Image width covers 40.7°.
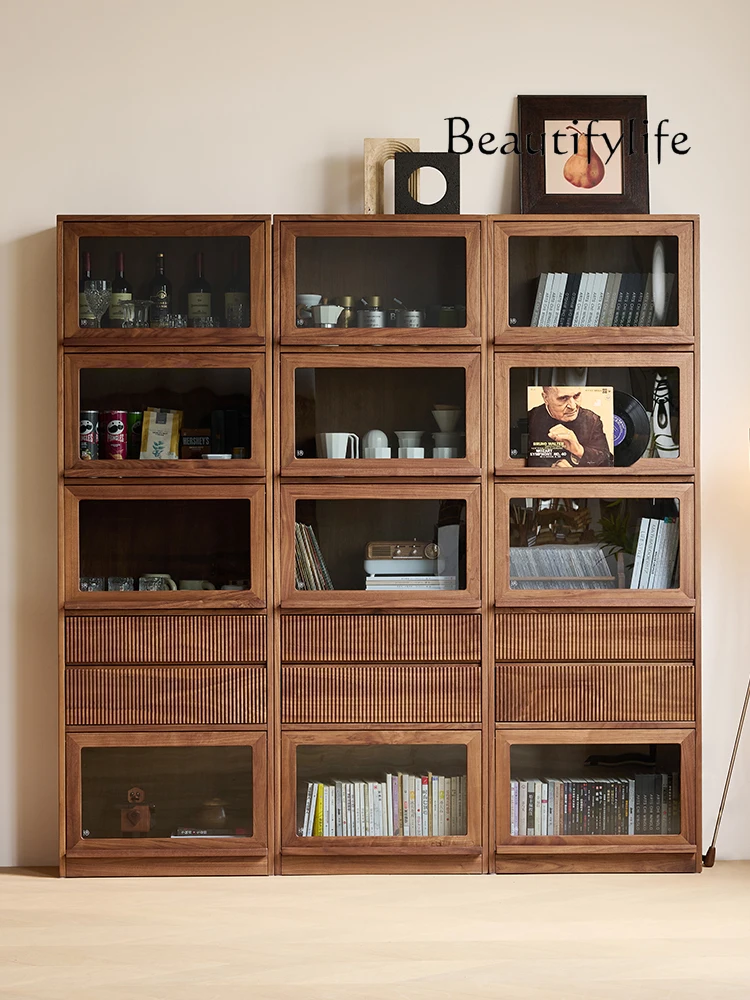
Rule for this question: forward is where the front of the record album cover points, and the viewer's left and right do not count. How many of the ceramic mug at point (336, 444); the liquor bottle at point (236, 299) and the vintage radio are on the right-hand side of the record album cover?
3

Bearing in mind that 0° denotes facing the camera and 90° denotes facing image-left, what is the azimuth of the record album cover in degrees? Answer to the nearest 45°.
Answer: approximately 0°
